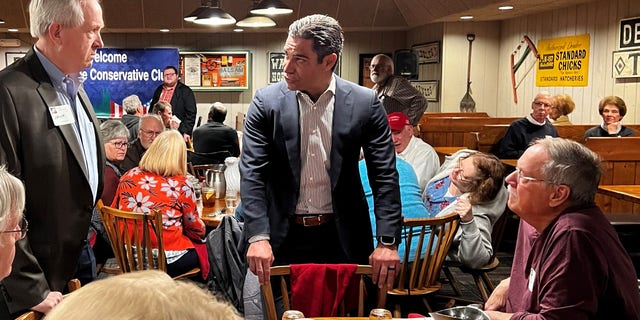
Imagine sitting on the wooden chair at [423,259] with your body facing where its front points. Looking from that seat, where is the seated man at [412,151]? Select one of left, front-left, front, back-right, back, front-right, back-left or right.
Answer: front-right

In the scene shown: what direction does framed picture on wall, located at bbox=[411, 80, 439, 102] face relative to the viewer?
toward the camera

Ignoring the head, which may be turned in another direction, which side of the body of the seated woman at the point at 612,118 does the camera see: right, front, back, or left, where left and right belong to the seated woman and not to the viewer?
front

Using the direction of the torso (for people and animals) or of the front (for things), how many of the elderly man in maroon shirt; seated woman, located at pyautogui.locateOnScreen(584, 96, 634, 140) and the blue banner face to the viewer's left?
1

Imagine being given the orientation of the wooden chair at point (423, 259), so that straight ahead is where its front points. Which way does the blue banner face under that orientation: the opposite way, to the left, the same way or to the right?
the opposite way

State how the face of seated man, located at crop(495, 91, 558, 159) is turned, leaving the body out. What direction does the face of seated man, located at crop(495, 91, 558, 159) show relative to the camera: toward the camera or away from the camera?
toward the camera

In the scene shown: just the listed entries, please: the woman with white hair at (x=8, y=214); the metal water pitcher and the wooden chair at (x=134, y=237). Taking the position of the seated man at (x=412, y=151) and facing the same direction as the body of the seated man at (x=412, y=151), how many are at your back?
0

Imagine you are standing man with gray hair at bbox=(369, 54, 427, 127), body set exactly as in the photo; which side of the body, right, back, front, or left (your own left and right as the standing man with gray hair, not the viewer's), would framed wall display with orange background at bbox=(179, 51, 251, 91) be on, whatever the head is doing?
right

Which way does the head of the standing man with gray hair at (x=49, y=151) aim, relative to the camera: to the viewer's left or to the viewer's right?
to the viewer's right

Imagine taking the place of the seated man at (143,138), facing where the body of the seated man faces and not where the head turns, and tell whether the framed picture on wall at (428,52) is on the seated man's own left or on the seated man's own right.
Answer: on the seated man's own left

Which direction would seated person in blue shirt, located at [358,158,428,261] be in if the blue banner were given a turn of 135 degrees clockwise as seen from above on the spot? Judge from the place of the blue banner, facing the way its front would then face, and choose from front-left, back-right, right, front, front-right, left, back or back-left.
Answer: back-left

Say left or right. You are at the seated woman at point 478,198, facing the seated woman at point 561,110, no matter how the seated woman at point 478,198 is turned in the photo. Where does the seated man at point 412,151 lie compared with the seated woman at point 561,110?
left

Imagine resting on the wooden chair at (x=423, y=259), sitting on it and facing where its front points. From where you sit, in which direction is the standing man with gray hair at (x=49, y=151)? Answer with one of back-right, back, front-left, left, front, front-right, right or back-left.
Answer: left

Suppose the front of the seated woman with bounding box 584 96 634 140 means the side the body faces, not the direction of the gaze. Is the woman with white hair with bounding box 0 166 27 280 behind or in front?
in front

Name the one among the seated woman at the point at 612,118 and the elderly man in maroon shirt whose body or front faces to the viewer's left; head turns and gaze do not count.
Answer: the elderly man in maroon shirt

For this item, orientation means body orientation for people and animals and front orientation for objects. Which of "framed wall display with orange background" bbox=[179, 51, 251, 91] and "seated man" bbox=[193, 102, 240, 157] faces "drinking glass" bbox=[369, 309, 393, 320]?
the framed wall display with orange background

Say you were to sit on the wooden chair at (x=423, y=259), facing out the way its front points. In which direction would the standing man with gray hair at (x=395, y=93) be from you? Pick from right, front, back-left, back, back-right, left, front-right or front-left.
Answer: front-right

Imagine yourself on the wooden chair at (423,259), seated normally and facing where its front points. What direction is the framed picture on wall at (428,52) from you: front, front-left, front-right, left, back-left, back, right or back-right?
front-right

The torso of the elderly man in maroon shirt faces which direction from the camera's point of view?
to the viewer's left

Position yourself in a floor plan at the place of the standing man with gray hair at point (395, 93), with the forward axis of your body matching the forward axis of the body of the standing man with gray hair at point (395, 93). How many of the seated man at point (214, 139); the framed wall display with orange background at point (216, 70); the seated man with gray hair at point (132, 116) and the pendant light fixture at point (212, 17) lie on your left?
0
